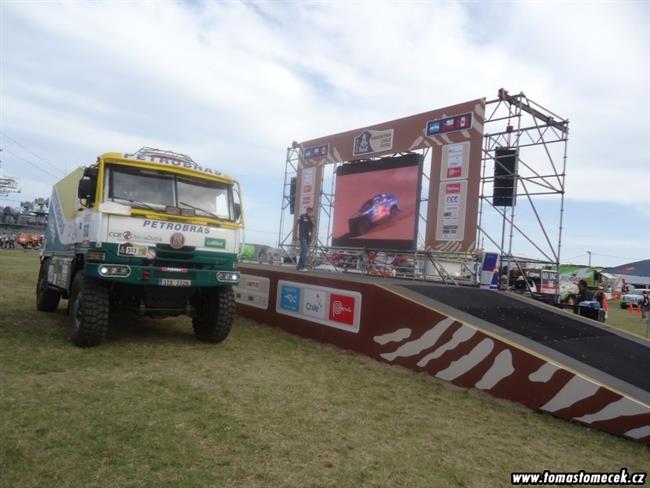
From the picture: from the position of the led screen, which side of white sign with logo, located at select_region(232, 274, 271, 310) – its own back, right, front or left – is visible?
back

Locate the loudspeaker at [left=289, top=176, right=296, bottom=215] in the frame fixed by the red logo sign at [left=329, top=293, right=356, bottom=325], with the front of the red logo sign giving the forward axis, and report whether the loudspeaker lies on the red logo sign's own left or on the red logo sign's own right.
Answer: on the red logo sign's own right

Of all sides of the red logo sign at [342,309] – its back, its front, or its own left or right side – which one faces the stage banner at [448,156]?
back

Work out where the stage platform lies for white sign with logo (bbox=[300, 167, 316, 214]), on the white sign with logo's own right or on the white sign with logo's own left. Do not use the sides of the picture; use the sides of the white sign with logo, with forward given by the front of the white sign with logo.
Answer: on the white sign with logo's own left

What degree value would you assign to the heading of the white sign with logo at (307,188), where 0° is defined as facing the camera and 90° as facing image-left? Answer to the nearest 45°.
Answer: approximately 45°

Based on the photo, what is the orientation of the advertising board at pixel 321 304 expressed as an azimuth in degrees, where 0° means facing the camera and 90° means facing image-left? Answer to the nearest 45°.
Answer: approximately 45°
